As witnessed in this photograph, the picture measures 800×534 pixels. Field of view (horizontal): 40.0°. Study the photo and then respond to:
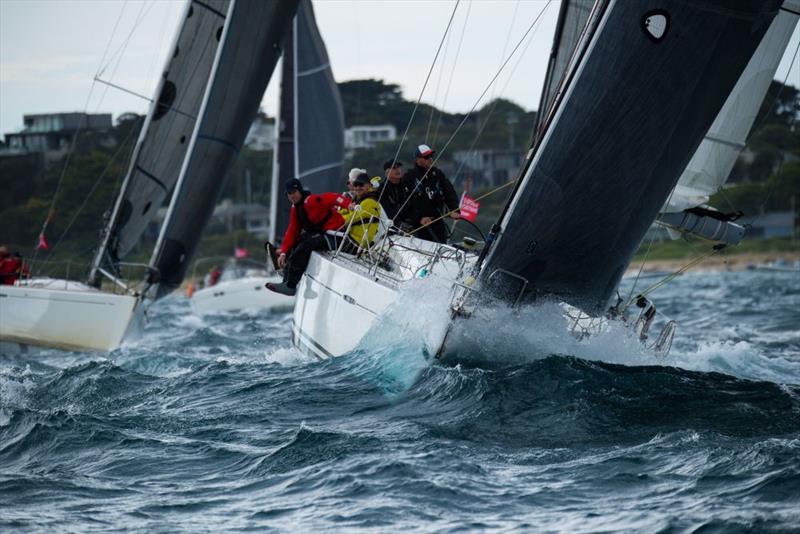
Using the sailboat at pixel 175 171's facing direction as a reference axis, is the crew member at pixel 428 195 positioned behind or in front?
in front

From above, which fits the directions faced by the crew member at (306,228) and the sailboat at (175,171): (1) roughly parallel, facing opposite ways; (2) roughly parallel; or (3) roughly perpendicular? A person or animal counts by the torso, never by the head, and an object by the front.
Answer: roughly perpendicular

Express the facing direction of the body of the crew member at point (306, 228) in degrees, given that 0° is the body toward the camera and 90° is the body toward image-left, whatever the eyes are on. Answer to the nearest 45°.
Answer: approximately 45°

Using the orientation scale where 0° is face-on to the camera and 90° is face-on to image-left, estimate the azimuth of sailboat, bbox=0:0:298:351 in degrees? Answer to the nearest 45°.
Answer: approximately 315°

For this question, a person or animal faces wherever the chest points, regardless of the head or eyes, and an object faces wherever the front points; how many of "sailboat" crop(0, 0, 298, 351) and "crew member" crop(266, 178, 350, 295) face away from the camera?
0
